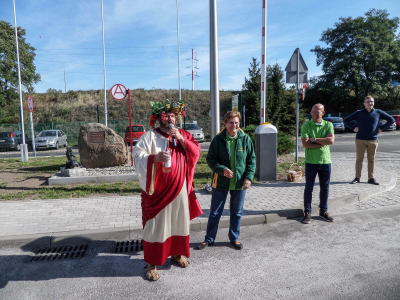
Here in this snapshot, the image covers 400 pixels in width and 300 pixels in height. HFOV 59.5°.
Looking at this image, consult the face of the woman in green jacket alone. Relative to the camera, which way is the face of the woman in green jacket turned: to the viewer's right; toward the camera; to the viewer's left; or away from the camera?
toward the camera

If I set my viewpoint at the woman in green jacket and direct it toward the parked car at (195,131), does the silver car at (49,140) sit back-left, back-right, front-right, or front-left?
front-left

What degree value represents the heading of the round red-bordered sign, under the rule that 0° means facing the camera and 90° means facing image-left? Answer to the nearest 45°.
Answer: approximately 0°

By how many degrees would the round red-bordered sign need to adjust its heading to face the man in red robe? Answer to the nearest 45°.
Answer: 0° — it already faces them

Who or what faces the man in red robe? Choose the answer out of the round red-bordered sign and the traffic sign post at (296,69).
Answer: the round red-bordered sign

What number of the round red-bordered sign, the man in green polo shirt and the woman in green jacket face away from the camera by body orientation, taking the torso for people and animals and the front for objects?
0

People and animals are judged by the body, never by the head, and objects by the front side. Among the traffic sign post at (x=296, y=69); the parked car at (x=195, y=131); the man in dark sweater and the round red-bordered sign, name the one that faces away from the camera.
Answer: the traffic sign post

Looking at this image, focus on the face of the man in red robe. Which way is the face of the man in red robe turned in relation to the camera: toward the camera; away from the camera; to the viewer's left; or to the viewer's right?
toward the camera

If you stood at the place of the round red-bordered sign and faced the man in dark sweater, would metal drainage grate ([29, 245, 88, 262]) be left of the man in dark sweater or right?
right

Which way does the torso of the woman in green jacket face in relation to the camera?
toward the camera

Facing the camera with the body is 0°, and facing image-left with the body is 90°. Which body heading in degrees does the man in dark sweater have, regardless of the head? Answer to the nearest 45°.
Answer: approximately 0°

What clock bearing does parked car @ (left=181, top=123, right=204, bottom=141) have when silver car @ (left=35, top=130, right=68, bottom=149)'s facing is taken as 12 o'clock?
The parked car is roughly at 8 o'clock from the silver car.
